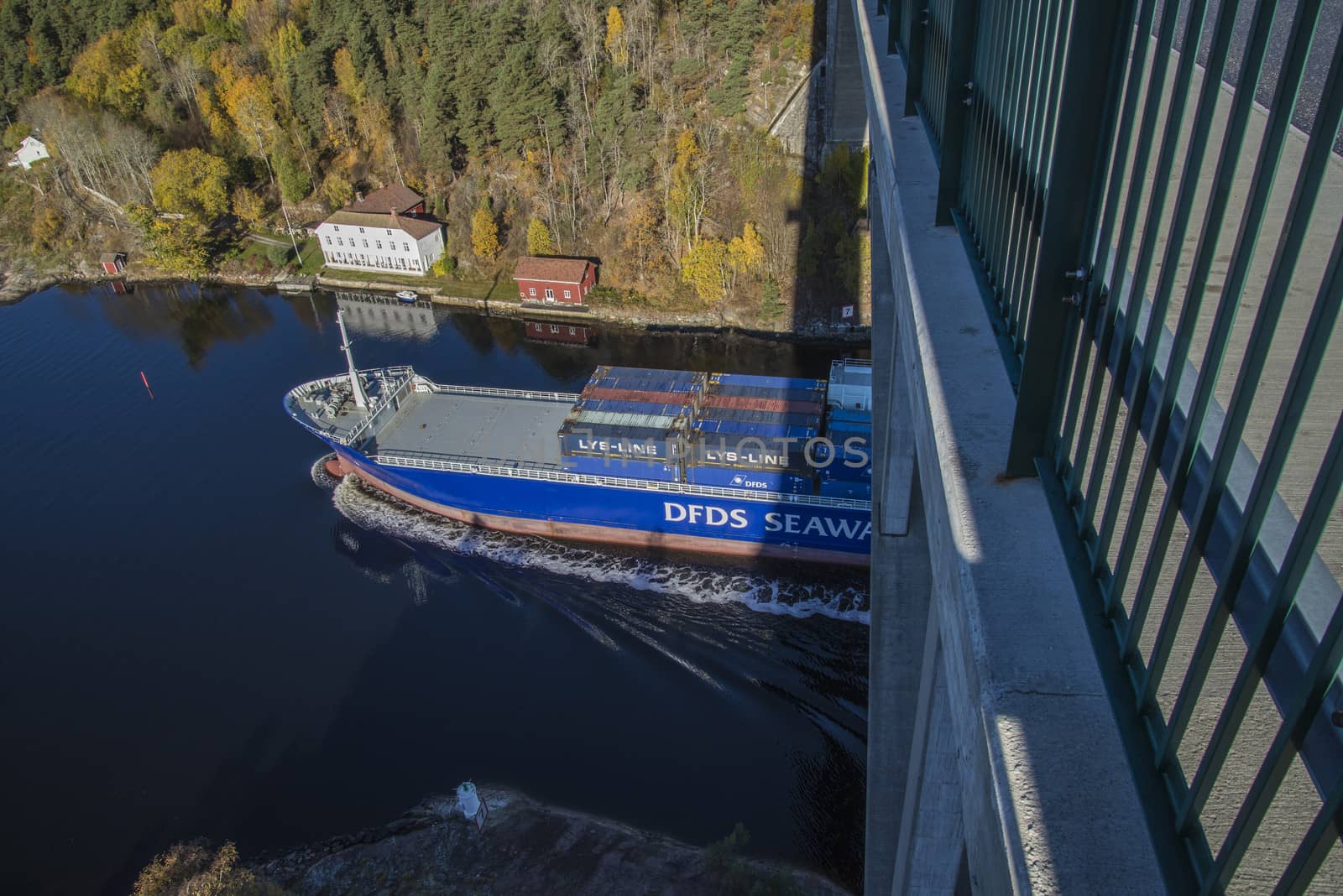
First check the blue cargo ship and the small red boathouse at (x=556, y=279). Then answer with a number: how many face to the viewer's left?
1

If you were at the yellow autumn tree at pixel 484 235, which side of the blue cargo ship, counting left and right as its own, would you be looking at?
right

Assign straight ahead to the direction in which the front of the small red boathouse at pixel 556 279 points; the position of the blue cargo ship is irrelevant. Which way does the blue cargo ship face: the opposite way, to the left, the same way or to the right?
to the right

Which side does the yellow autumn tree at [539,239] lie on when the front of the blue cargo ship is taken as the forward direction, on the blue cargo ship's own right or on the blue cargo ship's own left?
on the blue cargo ship's own right

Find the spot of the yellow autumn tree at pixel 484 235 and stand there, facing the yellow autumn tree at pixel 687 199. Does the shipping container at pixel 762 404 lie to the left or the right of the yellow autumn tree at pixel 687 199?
right

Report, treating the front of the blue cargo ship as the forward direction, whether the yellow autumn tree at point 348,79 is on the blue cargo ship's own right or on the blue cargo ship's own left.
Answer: on the blue cargo ship's own right

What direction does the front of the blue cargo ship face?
to the viewer's left

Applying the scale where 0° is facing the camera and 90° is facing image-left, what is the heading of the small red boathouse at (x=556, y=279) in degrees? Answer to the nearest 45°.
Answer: approximately 0°

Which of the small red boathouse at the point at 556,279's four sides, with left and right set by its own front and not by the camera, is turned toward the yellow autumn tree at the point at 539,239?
back

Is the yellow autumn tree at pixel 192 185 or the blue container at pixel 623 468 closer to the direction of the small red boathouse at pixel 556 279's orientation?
the blue container

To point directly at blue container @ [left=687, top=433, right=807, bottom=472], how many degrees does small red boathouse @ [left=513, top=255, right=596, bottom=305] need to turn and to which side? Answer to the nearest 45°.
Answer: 0° — it already faces it
